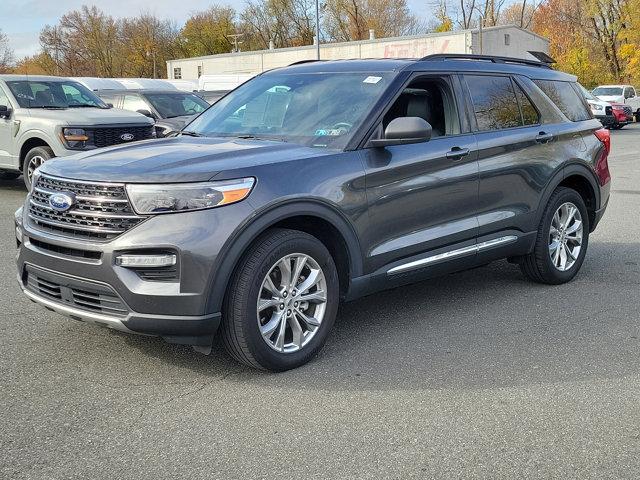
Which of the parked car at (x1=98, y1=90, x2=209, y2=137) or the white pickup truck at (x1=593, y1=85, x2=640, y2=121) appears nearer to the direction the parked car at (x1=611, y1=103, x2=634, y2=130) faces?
the parked car

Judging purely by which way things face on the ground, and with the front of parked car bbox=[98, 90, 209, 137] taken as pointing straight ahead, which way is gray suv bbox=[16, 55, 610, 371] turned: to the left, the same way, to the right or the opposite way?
to the right

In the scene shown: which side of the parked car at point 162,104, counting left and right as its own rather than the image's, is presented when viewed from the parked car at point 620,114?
left

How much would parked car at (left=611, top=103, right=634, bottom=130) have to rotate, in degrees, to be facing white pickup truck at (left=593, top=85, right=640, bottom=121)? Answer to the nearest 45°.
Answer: approximately 135° to its right

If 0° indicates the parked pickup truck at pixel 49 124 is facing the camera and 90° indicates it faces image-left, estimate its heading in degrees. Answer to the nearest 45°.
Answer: approximately 315°

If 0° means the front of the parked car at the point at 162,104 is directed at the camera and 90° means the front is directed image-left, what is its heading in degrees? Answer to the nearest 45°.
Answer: approximately 315°

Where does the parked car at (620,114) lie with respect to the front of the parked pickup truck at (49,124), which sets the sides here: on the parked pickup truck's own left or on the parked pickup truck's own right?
on the parked pickup truck's own left

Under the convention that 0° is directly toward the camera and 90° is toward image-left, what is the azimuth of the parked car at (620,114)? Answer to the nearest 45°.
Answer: approximately 45°

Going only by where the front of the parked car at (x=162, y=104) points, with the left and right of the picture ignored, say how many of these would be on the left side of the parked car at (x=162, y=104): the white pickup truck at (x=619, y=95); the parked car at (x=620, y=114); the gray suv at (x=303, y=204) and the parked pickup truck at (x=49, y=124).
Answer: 2

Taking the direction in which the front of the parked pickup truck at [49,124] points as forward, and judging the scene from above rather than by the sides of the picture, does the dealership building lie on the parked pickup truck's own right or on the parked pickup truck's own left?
on the parked pickup truck's own left
